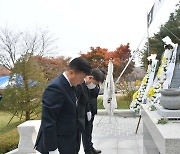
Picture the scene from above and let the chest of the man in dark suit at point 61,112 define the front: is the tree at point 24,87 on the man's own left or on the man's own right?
on the man's own left

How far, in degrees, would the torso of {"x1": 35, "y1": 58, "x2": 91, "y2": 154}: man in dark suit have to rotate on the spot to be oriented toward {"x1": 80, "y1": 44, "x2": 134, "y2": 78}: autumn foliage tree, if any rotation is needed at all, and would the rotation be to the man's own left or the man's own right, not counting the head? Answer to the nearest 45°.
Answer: approximately 90° to the man's own left

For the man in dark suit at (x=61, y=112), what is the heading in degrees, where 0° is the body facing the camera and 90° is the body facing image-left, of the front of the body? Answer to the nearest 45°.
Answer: approximately 270°
